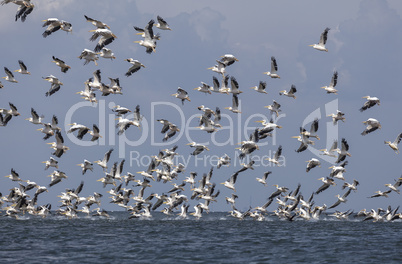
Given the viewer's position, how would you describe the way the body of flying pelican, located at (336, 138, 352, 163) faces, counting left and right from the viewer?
facing to the left of the viewer

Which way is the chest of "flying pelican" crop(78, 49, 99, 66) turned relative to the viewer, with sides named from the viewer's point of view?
facing to the left of the viewer

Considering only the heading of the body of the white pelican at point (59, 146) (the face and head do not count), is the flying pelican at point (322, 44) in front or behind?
behind

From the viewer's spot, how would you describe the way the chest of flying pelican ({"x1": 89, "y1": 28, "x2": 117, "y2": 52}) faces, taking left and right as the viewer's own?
facing to the left of the viewer

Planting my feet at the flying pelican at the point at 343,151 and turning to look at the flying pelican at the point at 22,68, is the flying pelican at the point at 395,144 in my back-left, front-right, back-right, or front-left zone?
back-right

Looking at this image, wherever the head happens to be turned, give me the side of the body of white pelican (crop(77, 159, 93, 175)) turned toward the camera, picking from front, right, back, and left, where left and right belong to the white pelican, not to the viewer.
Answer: left
